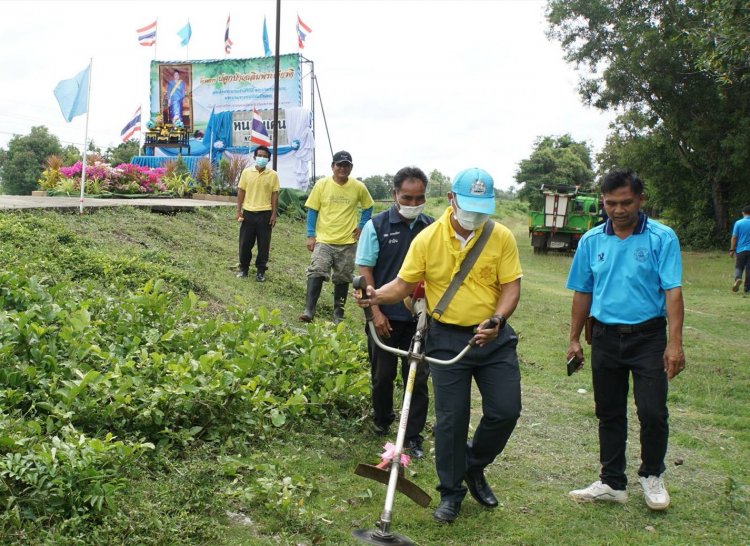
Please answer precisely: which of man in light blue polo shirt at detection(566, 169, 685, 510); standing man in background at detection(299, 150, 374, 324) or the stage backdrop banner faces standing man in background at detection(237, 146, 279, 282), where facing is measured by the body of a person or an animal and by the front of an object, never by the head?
the stage backdrop banner

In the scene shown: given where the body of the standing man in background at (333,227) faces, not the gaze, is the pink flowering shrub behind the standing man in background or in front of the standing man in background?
behind

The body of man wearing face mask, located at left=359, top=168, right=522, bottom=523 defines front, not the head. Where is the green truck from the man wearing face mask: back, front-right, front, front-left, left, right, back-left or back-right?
back

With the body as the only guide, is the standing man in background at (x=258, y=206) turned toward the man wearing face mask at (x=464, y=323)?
yes

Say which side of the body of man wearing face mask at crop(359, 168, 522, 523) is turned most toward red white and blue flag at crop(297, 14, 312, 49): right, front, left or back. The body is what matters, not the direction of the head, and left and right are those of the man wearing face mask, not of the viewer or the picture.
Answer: back

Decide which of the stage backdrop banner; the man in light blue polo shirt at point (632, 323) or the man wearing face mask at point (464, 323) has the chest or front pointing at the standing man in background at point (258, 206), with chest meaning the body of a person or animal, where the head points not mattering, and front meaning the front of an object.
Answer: the stage backdrop banner

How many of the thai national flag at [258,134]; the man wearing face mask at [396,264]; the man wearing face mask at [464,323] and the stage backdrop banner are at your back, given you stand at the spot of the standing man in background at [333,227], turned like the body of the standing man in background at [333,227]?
2

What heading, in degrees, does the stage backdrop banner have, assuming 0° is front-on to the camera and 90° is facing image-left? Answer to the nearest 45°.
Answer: approximately 0°

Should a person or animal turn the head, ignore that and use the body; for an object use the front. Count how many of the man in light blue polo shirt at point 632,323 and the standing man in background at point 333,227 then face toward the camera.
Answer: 2

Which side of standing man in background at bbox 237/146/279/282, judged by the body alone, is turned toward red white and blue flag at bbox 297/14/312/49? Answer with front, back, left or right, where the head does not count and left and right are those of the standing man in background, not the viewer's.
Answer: back
